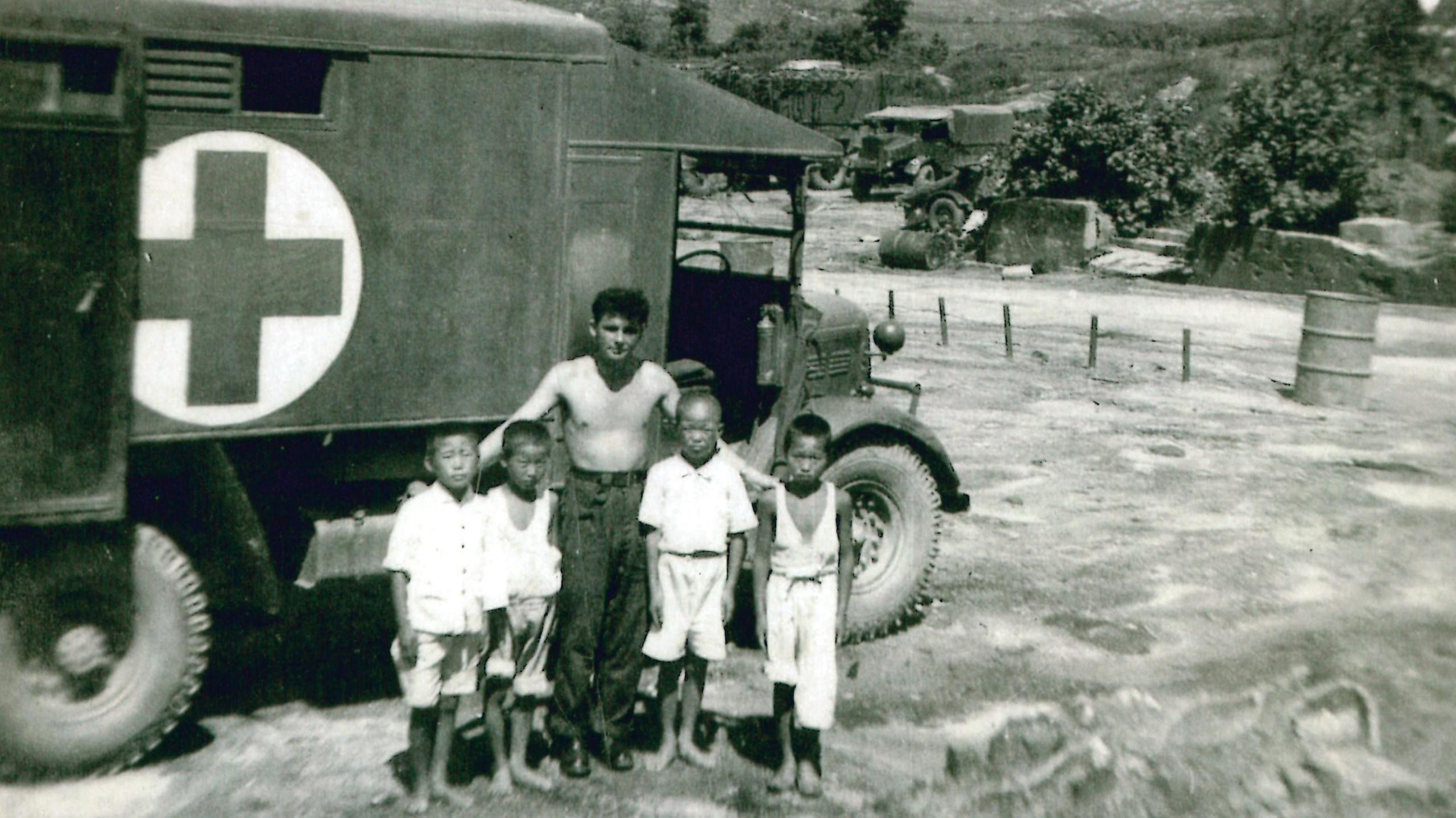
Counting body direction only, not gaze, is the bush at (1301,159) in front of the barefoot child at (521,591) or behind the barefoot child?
behind

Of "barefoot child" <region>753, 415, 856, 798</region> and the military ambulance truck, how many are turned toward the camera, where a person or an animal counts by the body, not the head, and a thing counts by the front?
1

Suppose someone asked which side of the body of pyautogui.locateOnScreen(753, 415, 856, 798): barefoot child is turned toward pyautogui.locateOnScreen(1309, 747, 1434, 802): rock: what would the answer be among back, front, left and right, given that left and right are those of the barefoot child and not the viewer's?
left

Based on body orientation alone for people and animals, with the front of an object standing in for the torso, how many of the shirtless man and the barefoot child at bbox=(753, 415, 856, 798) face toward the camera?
2

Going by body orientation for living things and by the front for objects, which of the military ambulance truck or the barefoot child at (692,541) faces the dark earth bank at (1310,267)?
the military ambulance truck

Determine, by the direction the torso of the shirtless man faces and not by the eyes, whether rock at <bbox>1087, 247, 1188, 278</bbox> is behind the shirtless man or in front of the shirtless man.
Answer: behind

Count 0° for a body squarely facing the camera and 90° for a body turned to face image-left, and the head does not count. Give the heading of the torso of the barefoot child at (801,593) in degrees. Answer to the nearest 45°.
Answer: approximately 0°

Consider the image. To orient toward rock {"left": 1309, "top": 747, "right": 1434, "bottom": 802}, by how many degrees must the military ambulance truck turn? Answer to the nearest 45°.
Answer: approximately 45° to its right

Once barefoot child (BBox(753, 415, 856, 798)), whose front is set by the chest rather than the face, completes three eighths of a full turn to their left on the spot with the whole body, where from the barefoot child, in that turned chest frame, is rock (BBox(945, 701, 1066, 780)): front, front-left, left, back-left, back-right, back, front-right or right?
front

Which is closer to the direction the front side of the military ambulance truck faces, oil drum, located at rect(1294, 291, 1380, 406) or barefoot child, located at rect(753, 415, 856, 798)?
the oil drum

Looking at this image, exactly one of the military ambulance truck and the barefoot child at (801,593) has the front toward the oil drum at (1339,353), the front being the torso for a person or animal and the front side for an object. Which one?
the military ambulance truck

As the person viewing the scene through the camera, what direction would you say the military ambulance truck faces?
facing away from the viewer and to the right of the viewer
